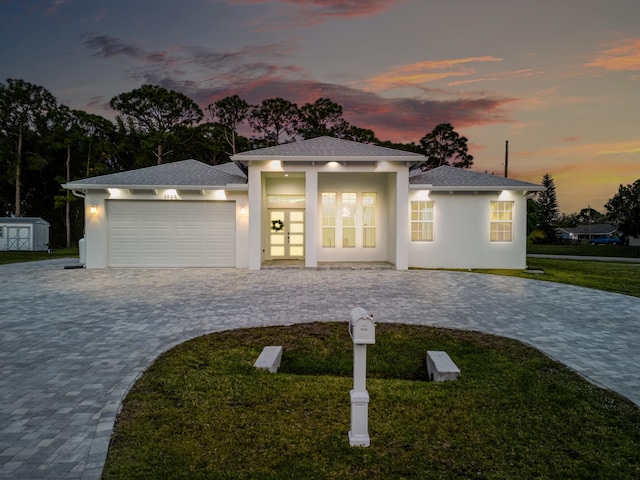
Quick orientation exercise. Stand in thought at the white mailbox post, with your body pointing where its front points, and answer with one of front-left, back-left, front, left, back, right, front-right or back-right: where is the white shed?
back-right

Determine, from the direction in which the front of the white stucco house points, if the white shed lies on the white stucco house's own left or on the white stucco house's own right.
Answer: on the white stucco house's own right

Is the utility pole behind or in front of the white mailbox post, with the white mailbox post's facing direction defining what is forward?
behind

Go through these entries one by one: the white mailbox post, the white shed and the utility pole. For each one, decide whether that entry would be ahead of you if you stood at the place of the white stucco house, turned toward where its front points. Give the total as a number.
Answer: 1

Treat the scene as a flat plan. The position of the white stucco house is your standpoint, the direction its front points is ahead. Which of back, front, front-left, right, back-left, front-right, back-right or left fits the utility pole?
back-left

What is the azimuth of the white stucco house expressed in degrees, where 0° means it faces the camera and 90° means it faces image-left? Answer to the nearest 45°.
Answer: approximately 0°

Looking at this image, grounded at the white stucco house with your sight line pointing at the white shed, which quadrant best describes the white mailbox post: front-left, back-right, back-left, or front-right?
back-left

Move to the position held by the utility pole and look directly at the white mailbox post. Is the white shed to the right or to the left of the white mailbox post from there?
right

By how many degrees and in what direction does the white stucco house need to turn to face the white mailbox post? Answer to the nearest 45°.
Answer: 0° — it already faces it

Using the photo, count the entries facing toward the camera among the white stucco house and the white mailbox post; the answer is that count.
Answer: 2

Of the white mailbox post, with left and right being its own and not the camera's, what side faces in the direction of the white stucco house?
back

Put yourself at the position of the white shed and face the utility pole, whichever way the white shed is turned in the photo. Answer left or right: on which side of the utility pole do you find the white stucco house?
right

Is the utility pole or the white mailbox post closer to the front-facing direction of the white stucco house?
the white mailbox post
